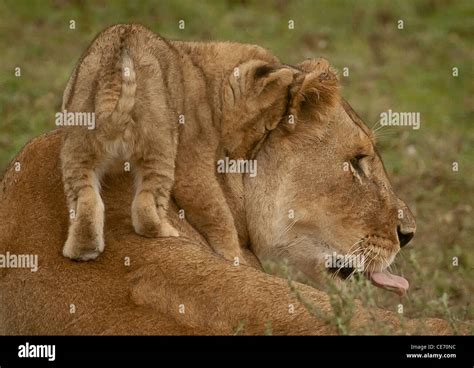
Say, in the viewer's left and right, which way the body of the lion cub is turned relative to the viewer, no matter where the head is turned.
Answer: facing away from the viewer and to the right of the viewer

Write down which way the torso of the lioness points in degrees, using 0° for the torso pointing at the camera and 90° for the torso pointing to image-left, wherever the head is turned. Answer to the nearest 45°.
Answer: approximately 270°
